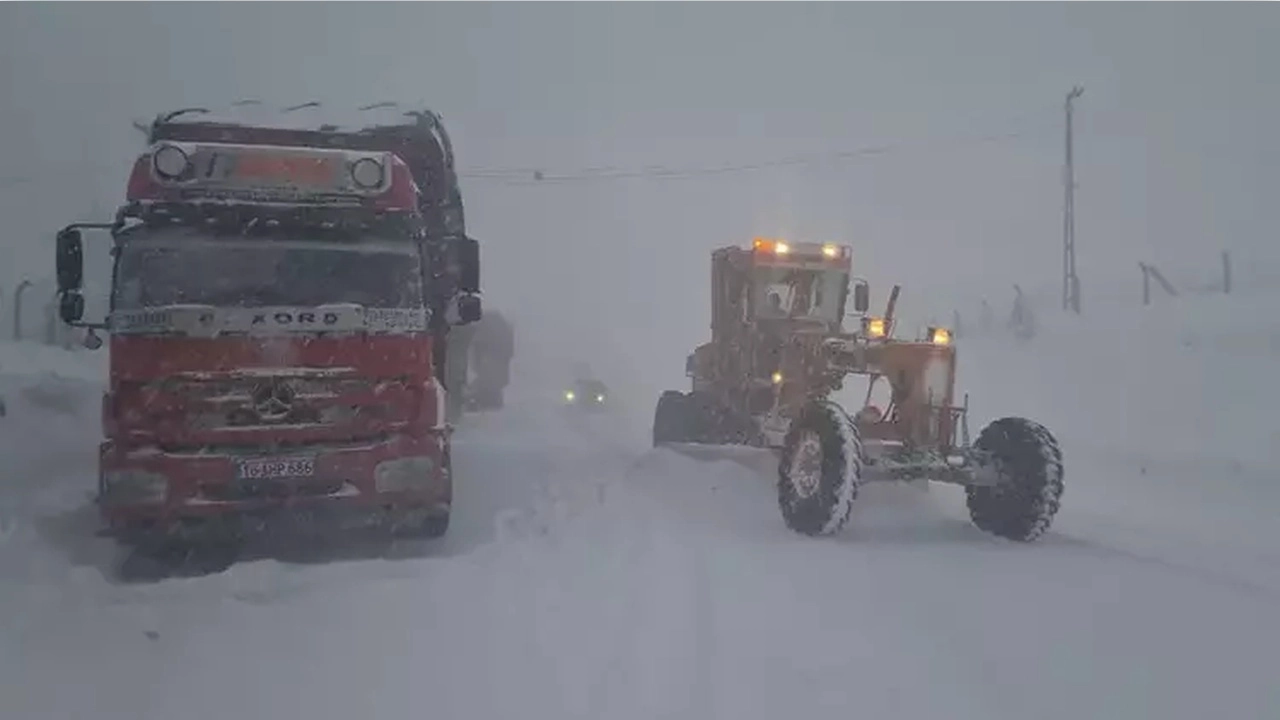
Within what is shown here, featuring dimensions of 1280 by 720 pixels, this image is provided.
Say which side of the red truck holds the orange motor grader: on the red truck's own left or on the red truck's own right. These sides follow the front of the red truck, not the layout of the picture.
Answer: on the red truck's own left

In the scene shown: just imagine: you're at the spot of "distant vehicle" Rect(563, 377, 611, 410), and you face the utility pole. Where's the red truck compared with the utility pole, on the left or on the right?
right

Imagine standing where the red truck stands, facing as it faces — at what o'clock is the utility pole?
The utility pole is roughly at 8 o'clock from the red truck.

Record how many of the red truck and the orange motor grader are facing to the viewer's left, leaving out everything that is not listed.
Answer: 0

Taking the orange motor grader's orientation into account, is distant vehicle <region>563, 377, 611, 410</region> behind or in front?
behind

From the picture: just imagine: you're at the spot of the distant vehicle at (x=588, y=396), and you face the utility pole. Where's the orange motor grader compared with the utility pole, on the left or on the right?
right

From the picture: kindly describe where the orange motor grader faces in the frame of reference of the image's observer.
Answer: facing the viewer and to the right of the viewer

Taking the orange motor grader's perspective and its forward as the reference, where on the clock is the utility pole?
The utility pole is roughly at 8 o'clock from the orange motor grader.

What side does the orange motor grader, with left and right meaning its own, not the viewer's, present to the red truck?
right

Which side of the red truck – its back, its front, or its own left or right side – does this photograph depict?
front
